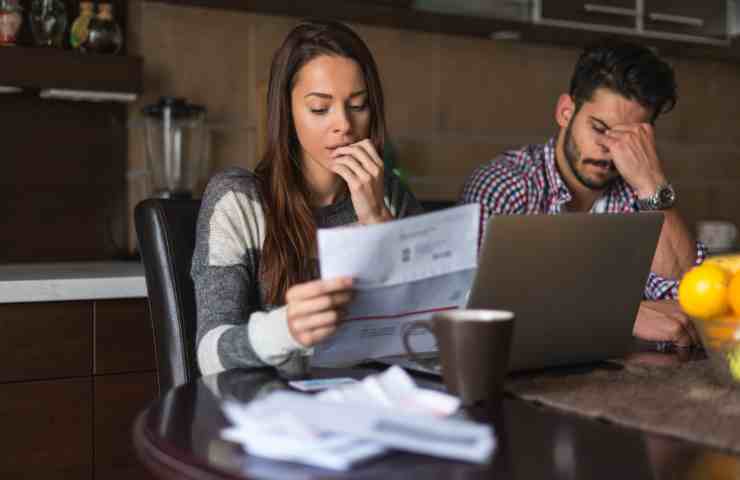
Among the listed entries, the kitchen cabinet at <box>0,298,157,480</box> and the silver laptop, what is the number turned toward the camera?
1

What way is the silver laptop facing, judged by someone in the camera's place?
facing away from the viewer and to the left of the viewer

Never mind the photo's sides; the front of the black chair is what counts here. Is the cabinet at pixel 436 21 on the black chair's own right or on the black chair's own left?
on the black chair's own left

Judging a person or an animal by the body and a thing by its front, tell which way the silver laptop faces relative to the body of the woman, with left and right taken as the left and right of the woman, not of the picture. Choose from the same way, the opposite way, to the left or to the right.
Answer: the opposite way

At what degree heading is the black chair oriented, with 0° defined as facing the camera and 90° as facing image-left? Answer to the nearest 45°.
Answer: approximately 315°

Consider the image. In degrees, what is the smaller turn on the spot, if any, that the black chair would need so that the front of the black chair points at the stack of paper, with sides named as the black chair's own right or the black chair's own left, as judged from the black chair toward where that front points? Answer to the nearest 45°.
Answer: approximately 45° to the black chair's own right

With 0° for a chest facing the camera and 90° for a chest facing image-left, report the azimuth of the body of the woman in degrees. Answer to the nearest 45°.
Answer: approximately 315°

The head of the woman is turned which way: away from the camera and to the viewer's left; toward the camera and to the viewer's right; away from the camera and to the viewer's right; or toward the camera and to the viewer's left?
toward the camera and to the viewer's right

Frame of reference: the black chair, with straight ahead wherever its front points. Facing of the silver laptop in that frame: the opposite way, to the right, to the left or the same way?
the opposite way

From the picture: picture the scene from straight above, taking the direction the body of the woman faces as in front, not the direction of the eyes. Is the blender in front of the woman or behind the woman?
behind
